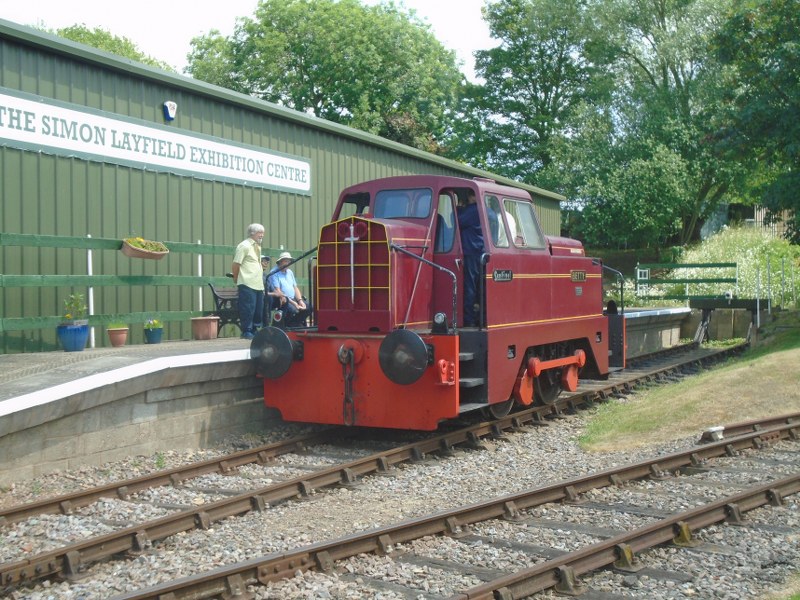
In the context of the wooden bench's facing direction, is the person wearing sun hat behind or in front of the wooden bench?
in front

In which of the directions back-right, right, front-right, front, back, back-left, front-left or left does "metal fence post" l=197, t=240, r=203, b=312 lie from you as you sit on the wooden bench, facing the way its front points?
back

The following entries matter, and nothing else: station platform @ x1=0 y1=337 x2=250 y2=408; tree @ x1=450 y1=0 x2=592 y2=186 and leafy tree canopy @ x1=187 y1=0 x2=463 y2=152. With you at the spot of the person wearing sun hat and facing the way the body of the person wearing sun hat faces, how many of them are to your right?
1

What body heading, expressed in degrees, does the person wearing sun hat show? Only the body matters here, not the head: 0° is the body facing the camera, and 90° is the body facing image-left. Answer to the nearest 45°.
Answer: approximately 315°

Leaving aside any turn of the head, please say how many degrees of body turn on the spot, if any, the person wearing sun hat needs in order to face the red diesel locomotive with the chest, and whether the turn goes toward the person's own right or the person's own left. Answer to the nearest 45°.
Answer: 0° — they already face it

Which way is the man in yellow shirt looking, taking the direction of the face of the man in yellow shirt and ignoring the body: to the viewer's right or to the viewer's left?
to the viewer's right

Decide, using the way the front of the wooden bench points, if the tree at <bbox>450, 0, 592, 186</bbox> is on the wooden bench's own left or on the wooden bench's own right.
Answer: on the wooden bench's own left

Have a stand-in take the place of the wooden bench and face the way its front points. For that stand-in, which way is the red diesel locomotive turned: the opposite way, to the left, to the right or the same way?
to the right

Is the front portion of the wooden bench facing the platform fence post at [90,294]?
no

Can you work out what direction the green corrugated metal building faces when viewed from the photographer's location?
facing the viewer and to the right of the viewer

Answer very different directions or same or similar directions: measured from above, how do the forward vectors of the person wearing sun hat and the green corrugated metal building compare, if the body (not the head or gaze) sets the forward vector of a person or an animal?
same or similar directions

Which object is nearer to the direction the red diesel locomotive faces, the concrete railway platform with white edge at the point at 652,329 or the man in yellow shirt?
the man in yellow shirt

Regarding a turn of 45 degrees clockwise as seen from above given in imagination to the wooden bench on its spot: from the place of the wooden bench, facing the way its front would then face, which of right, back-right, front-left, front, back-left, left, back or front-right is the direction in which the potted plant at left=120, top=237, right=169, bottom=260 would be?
front-right

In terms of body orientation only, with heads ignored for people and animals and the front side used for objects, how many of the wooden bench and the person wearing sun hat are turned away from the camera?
0

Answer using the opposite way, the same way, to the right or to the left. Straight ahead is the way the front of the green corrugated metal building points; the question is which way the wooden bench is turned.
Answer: the same way

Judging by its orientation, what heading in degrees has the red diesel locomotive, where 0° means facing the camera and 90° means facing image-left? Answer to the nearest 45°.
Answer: approximately 45°
